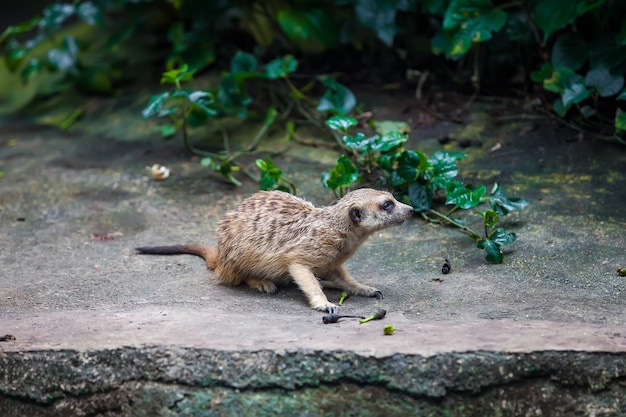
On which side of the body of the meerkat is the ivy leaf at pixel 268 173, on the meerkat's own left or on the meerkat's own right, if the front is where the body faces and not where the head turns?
on the meerkat's own left

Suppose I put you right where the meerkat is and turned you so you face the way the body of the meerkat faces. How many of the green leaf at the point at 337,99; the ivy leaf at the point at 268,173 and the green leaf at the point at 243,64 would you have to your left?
3

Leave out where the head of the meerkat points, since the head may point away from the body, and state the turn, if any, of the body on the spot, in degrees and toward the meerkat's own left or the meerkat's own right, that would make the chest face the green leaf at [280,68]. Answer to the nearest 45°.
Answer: approximately 90° to the meerkat's own left

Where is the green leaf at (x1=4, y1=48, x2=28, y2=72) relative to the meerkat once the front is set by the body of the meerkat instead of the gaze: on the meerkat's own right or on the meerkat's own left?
on the meerkat's own left

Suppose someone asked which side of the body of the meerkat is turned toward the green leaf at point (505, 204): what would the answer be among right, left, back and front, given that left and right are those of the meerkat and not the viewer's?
front

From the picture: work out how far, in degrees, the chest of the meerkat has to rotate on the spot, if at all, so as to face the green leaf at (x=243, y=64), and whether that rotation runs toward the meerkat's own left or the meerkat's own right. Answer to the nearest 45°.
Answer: approximately 90° to the meerkat's own left

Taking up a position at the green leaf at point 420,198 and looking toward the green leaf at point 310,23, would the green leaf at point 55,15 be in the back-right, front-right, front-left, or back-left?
front-left

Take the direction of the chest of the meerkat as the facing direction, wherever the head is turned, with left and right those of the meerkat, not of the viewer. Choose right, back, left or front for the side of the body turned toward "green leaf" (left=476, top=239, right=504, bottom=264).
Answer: front

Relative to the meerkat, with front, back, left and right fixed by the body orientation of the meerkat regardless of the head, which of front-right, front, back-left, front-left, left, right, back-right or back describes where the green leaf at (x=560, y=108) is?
front-left

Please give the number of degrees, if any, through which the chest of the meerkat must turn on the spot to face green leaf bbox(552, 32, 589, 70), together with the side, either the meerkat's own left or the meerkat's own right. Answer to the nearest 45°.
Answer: approximately 45° to the meerkat's own left

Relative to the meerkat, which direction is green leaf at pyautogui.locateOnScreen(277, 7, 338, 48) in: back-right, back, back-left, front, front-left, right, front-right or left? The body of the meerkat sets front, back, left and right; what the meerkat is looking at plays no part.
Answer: left

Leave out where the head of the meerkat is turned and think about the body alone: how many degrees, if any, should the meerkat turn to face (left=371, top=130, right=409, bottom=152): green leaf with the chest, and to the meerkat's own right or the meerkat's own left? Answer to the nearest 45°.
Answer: approximately 45° to the meerkat's own left

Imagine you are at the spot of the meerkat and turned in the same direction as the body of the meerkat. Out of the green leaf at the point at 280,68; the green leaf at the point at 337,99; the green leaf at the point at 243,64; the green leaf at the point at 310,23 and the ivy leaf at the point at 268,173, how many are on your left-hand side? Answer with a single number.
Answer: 5

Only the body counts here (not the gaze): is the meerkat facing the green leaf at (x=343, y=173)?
no

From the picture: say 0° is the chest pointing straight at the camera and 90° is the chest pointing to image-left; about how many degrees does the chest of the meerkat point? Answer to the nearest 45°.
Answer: approximately 270°

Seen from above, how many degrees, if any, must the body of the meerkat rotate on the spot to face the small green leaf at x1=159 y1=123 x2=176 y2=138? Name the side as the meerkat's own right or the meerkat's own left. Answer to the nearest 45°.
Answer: approximately 90° to the meerkat's own left

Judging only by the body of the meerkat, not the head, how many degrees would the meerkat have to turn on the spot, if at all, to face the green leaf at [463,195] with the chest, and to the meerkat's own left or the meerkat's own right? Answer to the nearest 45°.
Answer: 0° — it already faces it

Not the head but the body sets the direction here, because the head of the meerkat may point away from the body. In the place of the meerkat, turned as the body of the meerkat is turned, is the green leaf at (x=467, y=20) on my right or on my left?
on my left
